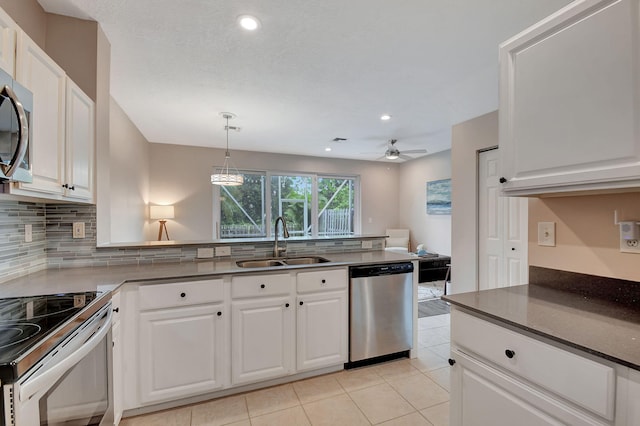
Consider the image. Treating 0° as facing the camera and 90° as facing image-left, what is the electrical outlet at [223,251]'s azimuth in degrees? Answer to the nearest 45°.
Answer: approximately 0°

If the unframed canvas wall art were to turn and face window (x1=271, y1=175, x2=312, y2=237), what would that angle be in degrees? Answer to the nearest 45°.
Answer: approximately 45° to its right

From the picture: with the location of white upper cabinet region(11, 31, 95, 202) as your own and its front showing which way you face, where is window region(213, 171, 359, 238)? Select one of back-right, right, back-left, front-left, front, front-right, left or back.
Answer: left

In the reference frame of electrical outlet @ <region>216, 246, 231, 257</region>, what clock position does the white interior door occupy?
The white interior door is roughly at 9 o'clock from the electrical outlet.

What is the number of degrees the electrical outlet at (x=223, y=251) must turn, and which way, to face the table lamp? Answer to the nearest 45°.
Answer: approximately 180°
